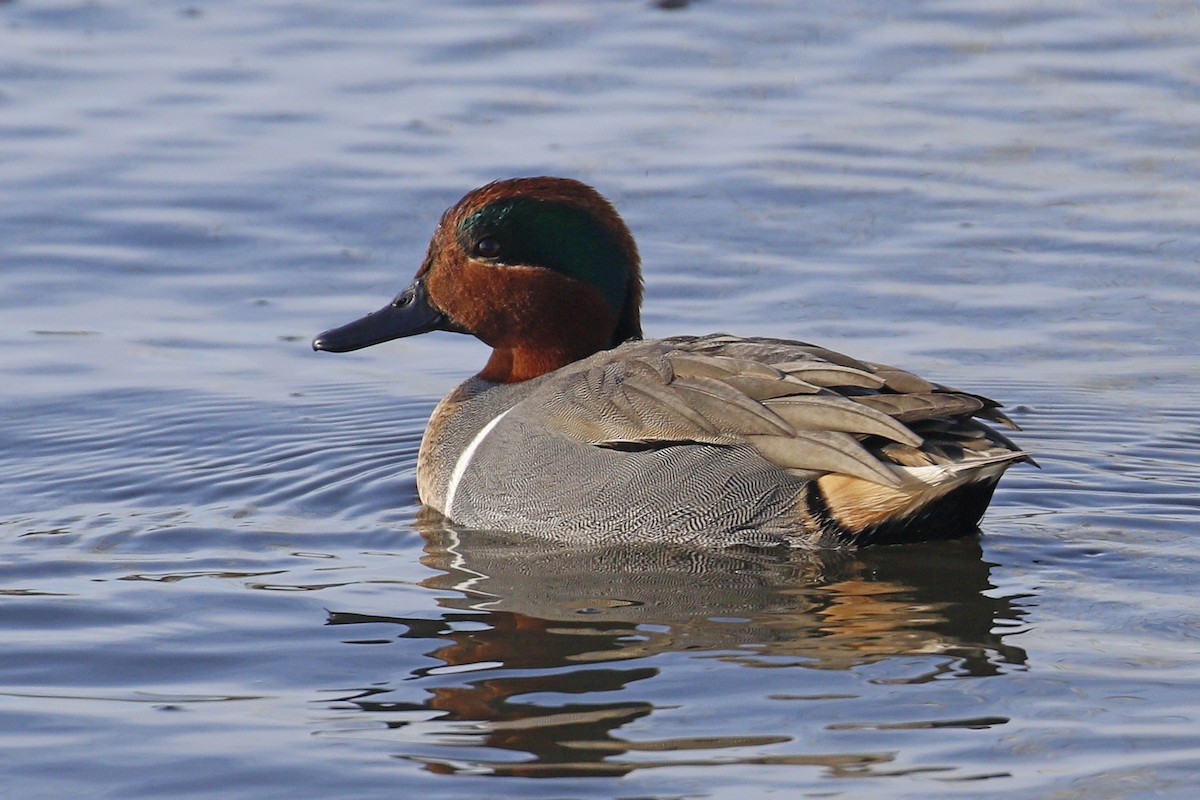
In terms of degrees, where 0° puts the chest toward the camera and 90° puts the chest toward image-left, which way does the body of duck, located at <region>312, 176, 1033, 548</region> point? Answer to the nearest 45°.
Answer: approximately 90°
